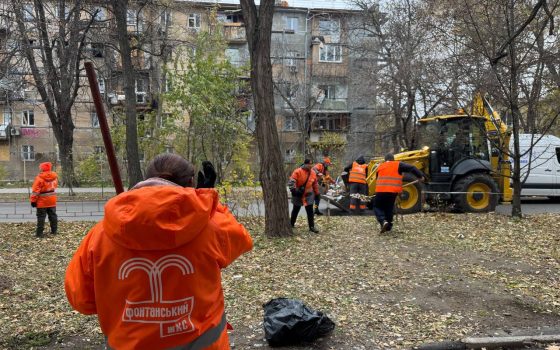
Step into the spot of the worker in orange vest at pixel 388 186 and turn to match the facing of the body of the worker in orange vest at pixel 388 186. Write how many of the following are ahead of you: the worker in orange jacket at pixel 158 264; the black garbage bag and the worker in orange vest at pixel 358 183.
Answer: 1

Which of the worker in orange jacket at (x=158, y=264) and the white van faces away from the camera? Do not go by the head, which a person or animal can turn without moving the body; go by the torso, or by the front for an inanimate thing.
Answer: the worker in orange jacket

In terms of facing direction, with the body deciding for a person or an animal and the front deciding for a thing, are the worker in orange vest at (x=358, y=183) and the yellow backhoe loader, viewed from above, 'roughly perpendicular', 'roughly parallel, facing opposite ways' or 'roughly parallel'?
roughly perpendicular

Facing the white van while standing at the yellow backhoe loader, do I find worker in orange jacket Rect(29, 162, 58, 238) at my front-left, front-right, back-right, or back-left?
back-left

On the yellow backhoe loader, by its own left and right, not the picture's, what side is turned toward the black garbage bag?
left

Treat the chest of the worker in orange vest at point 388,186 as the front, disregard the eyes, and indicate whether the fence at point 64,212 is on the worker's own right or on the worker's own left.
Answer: on the worker's own left

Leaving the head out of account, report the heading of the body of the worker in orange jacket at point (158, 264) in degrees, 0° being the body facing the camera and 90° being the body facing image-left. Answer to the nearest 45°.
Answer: approximately 180°

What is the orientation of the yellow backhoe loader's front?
to the viewer's left

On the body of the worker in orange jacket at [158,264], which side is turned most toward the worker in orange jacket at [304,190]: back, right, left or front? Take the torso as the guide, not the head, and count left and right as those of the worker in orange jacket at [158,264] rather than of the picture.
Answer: front

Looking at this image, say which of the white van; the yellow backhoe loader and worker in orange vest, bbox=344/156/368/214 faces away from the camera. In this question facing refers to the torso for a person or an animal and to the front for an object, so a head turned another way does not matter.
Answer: the worker in orange vest

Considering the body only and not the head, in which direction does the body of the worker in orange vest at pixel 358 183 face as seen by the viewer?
away from the camera
